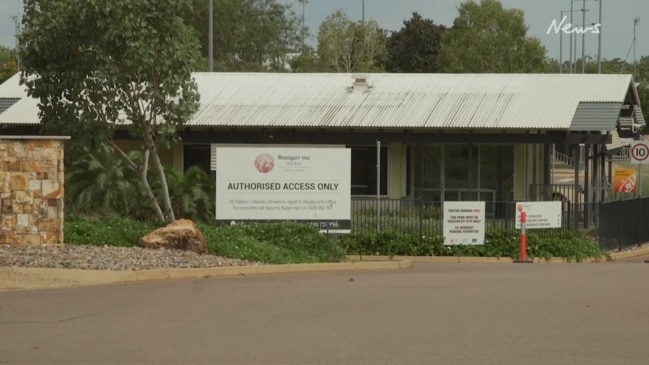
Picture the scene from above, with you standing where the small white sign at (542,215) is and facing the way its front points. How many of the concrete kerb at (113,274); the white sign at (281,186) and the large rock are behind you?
0

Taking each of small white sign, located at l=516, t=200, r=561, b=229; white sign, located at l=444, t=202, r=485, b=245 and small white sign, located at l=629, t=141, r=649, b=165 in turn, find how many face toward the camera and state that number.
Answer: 3

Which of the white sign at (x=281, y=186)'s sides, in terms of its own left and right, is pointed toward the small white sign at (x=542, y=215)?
left

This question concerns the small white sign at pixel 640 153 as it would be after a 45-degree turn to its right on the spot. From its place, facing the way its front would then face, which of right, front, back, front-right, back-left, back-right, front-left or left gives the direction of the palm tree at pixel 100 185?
front

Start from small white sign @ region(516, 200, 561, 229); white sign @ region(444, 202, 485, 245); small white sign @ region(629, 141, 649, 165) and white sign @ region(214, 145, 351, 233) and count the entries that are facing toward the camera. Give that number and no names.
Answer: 4

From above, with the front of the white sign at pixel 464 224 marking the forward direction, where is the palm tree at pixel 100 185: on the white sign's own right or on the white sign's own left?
on the white sign's own right

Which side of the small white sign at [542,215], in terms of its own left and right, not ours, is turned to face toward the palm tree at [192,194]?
right

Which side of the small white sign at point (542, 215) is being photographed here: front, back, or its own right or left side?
front

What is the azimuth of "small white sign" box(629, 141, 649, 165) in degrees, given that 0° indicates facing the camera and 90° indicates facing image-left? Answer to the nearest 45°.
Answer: approximately 0°

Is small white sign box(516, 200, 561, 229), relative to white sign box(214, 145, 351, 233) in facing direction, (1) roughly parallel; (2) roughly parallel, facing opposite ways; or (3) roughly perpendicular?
roughly parallel

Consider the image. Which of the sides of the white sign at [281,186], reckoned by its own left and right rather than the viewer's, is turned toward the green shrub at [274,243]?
front

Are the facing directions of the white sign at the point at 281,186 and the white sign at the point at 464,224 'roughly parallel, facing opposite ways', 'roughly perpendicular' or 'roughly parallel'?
roughly parallel

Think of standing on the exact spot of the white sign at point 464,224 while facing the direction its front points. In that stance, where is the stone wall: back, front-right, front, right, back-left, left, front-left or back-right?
front-right

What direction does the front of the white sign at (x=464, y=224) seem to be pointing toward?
toward the camera
